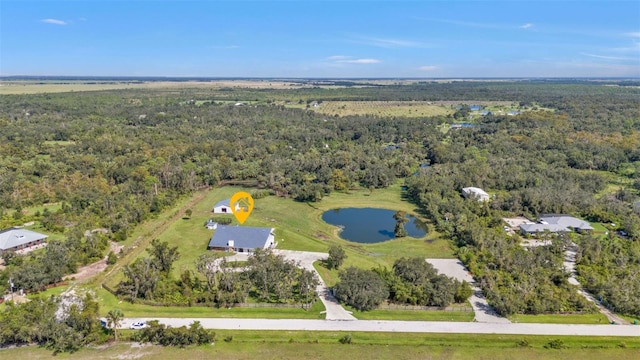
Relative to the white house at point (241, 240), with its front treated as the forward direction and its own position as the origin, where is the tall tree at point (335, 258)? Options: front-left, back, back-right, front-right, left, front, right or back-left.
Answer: front-left

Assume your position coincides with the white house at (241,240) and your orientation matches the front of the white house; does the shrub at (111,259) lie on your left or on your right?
on your right

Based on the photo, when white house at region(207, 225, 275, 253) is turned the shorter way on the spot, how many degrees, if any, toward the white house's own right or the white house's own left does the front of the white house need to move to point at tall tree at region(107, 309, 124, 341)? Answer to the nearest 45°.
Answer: approximately 45° to the white house's own right

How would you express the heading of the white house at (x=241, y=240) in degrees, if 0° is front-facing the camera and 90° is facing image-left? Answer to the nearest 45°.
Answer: approximately 0°

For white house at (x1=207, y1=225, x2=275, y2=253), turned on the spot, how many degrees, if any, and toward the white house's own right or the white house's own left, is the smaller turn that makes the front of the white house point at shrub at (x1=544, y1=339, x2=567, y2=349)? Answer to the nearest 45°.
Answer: approximately 45° to the white house's own left

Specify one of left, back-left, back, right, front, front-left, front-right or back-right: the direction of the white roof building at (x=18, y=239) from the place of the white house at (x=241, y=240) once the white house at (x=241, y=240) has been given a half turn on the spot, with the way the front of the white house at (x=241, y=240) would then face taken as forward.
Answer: left

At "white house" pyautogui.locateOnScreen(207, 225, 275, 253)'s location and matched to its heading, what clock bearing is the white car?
The white car is roughly at 1 o'clock from the white house.

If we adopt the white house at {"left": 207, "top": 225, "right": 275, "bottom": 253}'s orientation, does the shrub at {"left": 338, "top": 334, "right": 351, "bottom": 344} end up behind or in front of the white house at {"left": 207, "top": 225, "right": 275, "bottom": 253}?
in front

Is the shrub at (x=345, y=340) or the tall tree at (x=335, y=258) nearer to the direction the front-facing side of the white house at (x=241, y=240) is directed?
the shrub
